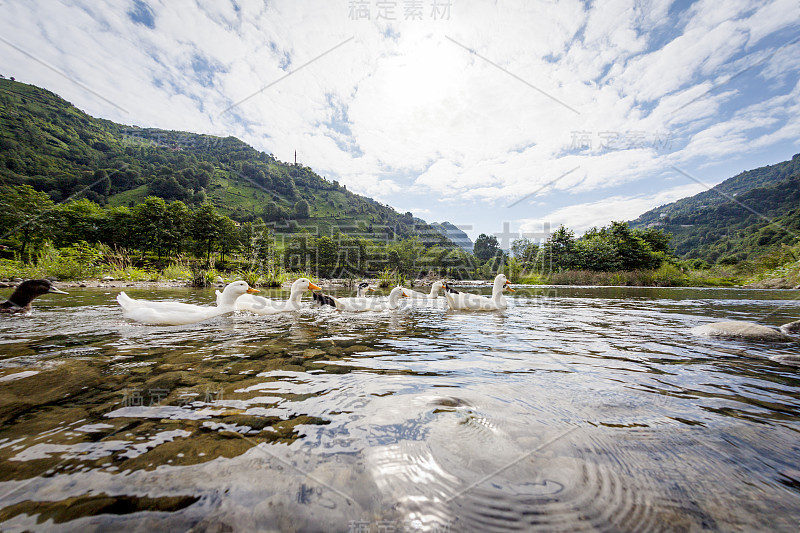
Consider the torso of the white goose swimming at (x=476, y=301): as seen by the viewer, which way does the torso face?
to the viewer's right

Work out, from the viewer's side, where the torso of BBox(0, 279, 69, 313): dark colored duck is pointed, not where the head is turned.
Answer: to the viewer's right

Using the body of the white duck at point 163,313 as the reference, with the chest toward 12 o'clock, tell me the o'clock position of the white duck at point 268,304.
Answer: the white duck at point 268,304 is roughly at 11 o'clock from the white duck at point 163,313.

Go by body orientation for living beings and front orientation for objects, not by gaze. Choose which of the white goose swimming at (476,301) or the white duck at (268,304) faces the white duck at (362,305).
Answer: the white duck at (268,304)

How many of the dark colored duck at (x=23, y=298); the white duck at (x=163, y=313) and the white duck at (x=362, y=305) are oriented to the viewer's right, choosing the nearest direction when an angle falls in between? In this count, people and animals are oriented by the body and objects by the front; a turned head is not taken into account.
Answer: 3

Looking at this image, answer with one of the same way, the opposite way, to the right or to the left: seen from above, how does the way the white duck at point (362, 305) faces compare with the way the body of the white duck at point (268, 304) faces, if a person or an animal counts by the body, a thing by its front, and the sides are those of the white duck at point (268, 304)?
the same way

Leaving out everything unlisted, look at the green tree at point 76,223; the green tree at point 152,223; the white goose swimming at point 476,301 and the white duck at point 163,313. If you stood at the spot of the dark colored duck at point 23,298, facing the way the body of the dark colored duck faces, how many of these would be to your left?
2

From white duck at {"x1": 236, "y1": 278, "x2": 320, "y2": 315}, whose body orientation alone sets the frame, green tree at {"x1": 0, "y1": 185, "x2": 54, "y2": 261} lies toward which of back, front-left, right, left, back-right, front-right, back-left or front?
back-left

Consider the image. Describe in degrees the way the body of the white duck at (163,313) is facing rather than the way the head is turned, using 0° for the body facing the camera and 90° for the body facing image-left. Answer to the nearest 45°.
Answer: approximately 270°

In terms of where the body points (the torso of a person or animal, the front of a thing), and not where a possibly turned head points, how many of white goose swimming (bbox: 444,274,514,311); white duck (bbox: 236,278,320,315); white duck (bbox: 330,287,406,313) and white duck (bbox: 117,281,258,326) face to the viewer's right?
4

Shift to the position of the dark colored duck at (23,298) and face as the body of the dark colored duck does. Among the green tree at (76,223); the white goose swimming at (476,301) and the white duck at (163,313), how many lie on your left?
1

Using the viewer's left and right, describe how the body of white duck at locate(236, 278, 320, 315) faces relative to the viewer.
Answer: facing to the right of the viewer

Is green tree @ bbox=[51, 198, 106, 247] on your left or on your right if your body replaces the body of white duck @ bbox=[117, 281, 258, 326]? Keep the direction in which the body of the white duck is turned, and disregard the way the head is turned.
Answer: on your left

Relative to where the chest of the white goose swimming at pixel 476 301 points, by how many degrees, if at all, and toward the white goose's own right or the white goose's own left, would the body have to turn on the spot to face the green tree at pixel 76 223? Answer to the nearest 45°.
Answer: approximately 180°

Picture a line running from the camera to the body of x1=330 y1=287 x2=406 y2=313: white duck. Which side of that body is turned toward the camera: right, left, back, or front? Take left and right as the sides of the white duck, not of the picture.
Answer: right

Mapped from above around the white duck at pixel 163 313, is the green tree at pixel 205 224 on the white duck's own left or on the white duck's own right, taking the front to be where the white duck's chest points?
on the white duck's own left

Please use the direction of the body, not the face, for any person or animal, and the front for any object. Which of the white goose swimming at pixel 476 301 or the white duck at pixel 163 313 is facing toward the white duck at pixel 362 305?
the white duck at pixel 163 313
